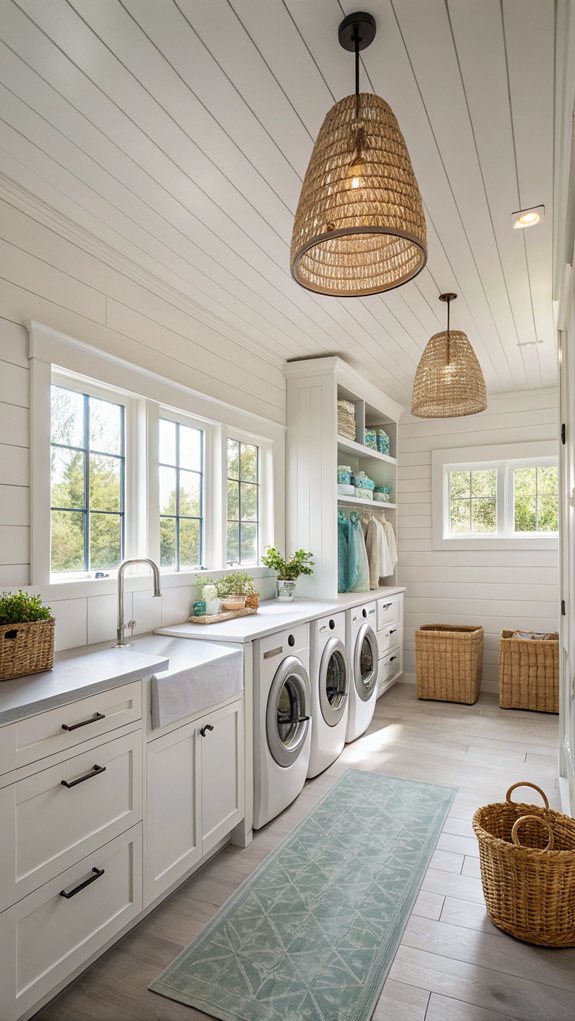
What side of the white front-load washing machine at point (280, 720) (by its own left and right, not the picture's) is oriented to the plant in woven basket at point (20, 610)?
right

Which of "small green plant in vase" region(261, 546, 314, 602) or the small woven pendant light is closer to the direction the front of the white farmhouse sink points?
the small woven pendant light

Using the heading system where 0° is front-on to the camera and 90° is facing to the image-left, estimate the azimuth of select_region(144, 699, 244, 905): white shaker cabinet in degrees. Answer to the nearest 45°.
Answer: approximately 315°

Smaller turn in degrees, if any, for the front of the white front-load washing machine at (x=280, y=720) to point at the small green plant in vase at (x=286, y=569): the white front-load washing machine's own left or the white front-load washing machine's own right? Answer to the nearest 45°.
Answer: approximately 135° to the white front-load washing machine's own left

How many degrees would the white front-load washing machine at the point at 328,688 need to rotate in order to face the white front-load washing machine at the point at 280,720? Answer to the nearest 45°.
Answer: approximately 90° to its right

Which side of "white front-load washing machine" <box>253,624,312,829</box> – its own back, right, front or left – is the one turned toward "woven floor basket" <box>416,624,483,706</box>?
left

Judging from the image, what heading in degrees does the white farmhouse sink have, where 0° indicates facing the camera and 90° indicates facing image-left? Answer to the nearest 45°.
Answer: approximately 315°

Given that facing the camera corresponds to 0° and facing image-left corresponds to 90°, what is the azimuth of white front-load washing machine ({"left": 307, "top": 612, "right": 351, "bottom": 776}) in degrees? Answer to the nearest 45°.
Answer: approximately 270°
